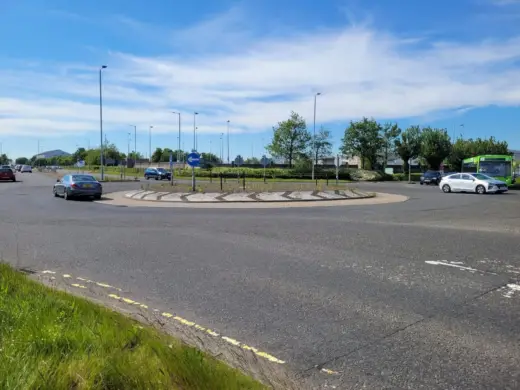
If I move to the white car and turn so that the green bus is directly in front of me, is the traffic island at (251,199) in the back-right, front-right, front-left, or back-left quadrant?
back-left

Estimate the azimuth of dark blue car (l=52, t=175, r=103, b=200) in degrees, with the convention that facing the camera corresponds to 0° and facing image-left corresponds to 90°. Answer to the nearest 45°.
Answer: approximately 135°

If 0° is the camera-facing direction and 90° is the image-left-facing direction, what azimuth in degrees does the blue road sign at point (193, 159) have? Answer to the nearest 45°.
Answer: approximately 0°

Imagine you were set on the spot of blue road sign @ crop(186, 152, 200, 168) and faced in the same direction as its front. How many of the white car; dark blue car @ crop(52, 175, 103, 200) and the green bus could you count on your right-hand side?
1

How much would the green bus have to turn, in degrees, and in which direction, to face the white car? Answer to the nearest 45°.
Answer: approximately 45° to its right

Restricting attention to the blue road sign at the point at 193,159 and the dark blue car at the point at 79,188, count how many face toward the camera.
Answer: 1

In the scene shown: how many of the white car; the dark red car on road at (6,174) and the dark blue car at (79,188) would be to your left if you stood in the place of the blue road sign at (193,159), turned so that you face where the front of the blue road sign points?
1

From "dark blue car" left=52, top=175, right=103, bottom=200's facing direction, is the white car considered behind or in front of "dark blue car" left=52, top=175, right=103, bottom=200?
behind

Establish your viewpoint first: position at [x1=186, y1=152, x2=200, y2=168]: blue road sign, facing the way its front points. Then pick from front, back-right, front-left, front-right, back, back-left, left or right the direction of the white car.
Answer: left

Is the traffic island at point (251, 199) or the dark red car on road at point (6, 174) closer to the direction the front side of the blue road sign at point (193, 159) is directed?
the traffic island

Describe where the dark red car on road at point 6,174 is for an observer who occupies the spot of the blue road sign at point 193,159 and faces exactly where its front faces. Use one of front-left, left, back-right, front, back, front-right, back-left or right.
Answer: back-right
